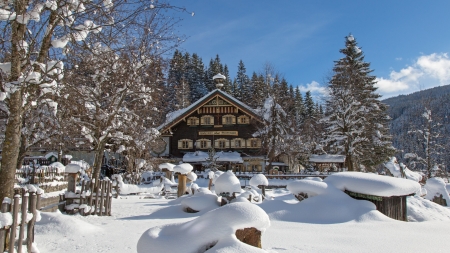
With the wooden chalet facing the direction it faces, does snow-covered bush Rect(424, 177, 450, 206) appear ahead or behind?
ahead

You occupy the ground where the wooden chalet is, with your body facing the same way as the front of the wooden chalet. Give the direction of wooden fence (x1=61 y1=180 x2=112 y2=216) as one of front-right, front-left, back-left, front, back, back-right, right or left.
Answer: front

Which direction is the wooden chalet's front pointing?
toward the camera

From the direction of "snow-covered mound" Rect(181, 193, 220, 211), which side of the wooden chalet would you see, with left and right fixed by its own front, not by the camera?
front

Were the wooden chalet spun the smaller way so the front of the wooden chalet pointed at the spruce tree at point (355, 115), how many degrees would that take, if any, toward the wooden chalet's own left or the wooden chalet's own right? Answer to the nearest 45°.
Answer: approximately 45° to the wooden chalet's own left

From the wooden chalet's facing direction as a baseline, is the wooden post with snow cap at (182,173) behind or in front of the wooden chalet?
in front

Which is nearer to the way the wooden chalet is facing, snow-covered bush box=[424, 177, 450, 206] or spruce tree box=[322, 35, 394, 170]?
the snow-covered bush

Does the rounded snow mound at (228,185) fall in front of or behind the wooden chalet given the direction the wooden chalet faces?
in front

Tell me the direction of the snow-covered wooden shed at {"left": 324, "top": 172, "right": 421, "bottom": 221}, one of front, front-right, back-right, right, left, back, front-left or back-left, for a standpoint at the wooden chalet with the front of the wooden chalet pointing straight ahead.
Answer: front
